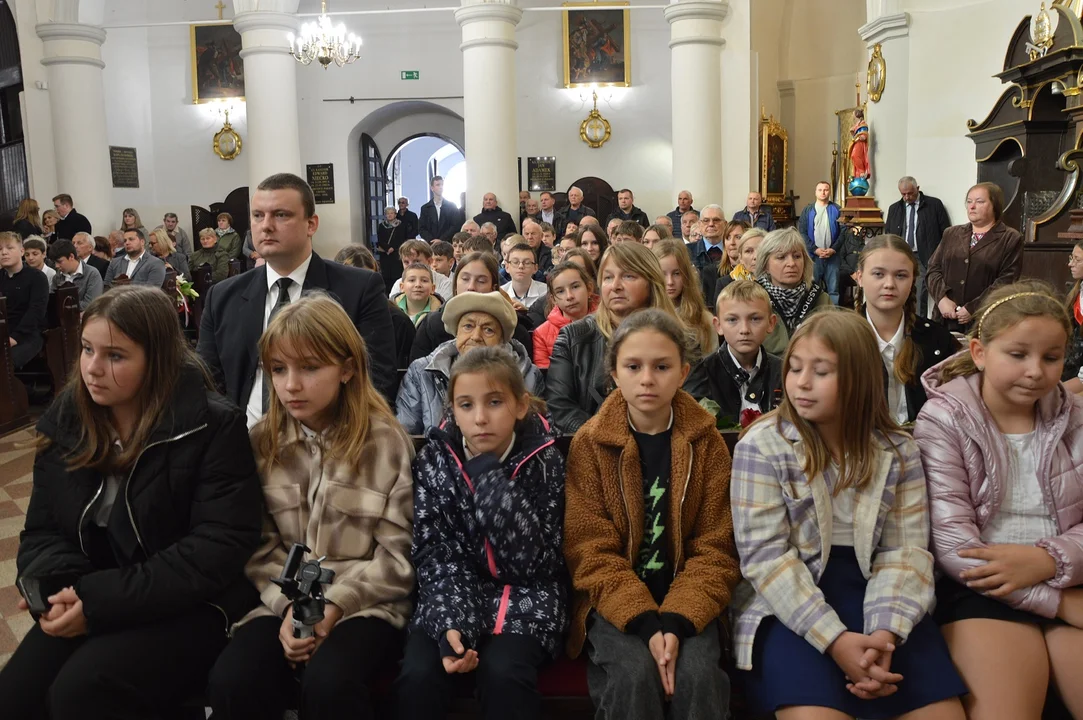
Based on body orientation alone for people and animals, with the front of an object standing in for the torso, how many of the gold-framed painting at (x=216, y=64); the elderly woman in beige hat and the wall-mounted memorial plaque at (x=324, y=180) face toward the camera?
3

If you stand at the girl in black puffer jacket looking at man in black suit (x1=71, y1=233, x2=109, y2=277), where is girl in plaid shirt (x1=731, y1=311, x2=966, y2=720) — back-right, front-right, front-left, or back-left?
back-right

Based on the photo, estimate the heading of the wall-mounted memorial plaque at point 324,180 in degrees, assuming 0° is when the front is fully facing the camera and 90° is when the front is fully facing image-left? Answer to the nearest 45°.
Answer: approximately 0°

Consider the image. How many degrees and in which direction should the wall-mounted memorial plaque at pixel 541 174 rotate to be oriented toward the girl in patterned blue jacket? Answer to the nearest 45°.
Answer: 0° — it already faces them

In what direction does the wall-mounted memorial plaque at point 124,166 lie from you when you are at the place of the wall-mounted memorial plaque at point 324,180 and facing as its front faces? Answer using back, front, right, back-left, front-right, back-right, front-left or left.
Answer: right

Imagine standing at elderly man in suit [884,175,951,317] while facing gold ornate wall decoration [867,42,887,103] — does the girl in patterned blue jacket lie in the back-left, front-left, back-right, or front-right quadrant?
back-left

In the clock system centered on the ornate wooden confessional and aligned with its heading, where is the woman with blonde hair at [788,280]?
The woman with blonde hair is roughly at 11 o'clock from the ornate wooden confessional.

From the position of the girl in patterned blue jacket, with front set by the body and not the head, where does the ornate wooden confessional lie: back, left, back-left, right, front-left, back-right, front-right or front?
back-left
